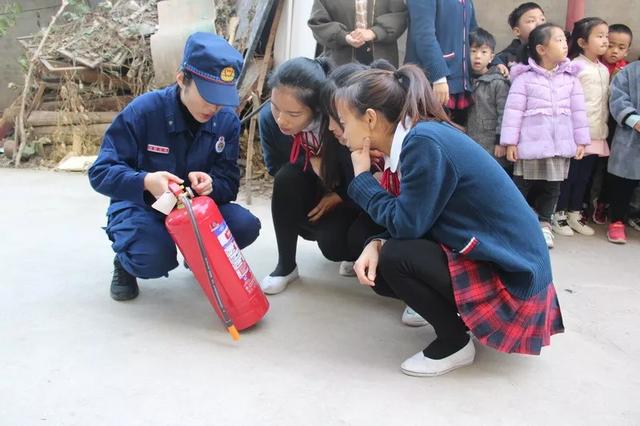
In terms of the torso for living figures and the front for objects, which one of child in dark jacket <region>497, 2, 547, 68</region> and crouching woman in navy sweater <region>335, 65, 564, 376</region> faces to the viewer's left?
the crouching woman in navy sweater

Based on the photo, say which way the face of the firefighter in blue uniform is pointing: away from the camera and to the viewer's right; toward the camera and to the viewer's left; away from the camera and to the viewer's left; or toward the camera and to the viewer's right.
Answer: toward the camera and to the viewer's right

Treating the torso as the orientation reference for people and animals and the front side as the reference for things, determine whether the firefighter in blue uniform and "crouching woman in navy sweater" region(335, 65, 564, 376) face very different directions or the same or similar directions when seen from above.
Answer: very different directions

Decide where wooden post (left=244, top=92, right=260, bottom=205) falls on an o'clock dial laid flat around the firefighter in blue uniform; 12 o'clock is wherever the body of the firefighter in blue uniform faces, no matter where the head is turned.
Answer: The wooden post is roughly at 8 o'clock from the firefighter in blue uniform.

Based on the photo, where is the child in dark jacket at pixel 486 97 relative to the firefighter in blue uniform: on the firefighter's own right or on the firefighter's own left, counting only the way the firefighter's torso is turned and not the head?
on the firefighter's own left

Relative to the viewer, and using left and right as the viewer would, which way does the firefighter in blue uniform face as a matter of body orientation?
facing the viewer and to the right of the viewer

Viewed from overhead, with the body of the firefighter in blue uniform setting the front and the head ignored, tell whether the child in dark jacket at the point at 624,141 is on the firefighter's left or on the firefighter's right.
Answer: on the firefighter's left

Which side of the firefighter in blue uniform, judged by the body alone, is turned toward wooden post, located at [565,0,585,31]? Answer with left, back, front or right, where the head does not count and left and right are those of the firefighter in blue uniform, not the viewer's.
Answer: left

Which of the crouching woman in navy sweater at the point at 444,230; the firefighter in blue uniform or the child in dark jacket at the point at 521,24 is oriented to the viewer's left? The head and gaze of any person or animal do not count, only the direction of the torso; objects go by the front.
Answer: the crouching woman in navy sweater

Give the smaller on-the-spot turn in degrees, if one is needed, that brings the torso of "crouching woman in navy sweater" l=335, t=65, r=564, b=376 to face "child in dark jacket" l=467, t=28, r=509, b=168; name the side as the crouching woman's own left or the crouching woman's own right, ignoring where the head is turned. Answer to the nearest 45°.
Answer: approximately 90° to the crouching woman's own right

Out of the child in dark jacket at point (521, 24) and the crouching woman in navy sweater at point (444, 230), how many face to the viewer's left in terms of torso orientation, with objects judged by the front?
1

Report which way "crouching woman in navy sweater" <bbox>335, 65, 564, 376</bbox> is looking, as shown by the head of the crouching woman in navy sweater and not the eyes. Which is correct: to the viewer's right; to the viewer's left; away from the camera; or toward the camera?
to the viewer's left

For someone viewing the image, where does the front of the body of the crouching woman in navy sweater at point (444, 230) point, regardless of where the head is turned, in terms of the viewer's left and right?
facing to the left of the viewer

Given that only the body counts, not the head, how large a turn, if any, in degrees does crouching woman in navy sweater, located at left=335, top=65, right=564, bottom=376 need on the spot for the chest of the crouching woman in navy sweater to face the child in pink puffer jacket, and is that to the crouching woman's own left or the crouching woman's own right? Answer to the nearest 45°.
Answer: approximately 90° to the crouching woman's own right

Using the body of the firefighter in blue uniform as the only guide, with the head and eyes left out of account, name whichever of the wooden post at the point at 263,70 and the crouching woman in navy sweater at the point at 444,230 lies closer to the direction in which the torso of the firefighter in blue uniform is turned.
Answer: the crouching woman in navy sweater
